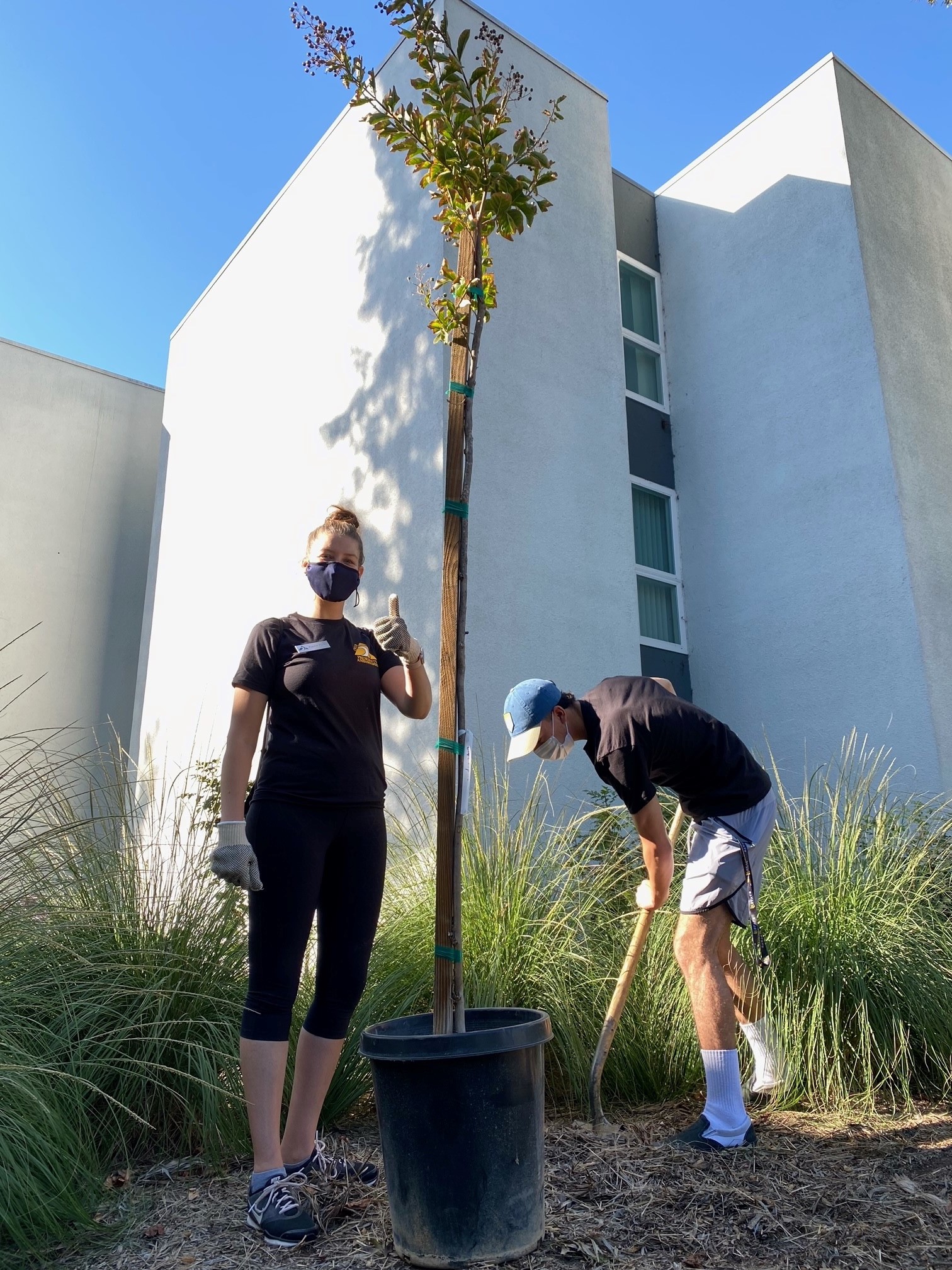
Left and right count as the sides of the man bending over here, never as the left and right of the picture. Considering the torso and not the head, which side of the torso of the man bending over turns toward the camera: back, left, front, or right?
left

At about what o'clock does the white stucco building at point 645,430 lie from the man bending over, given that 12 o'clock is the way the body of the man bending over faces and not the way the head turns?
The white stucco building is roughly at 3 o'clock from the man bending over.

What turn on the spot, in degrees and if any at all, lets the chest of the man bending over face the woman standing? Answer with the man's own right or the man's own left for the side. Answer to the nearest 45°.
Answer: approximately 45° to the man's own left

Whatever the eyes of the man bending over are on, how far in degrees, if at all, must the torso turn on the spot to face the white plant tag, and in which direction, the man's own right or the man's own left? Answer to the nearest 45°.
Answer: approximately 45° to the man's own left

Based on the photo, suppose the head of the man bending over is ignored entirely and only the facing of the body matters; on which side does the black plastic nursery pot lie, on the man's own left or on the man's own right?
on the man's own left
